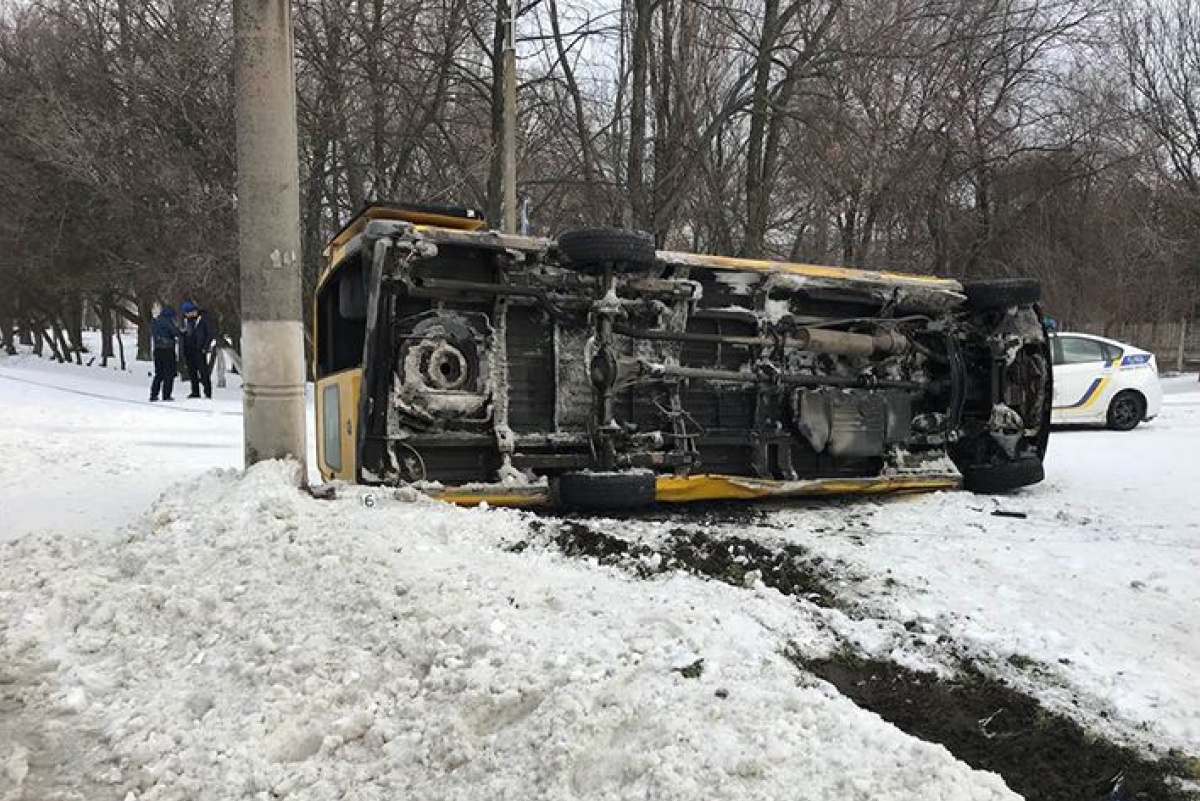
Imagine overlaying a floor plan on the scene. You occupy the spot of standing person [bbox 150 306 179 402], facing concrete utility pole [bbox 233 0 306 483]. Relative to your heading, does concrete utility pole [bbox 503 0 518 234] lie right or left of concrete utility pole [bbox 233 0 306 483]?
left

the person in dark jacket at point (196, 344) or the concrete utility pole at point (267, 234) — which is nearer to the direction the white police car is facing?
the person in dark jacket

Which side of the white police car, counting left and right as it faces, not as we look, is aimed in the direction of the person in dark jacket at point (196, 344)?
front

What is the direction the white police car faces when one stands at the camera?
facing to the left of the viewer

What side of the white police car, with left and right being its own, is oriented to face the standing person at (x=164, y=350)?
front
